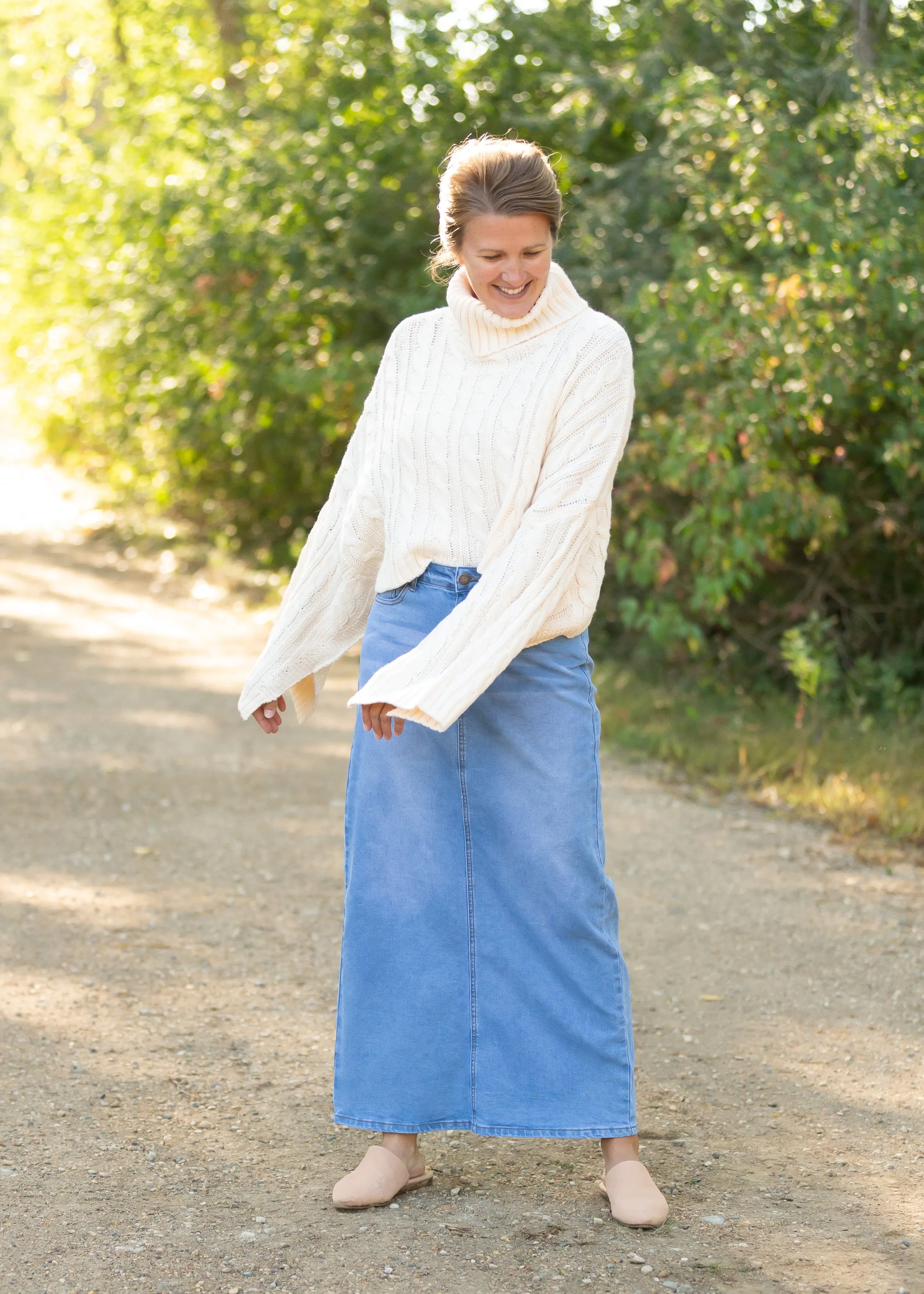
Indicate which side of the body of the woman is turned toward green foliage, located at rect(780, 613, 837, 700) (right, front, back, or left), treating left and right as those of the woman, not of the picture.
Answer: back

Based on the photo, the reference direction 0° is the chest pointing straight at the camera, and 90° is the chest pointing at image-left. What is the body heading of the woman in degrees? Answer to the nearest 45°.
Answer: approximately 0°
